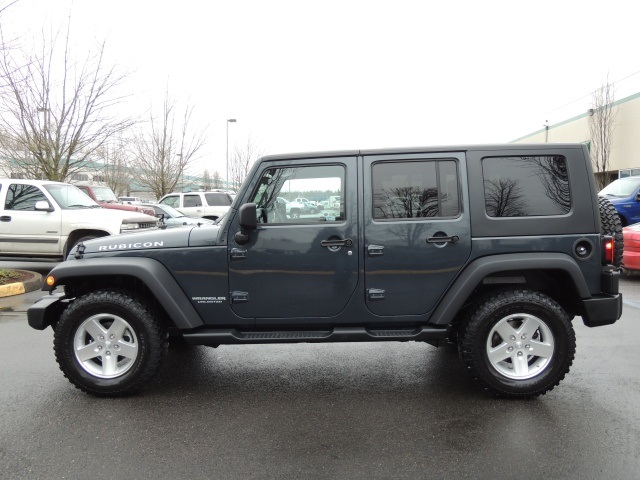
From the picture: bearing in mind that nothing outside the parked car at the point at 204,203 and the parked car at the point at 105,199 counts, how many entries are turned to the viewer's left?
1

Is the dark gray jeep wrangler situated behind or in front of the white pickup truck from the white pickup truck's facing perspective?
in front

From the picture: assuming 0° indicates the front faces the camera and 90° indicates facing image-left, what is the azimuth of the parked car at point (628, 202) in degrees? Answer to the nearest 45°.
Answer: approximately 45°

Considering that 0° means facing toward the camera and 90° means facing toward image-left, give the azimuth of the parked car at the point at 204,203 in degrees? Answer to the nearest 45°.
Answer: approximately 90°

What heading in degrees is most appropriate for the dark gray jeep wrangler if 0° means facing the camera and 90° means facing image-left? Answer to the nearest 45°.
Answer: approximately 90°

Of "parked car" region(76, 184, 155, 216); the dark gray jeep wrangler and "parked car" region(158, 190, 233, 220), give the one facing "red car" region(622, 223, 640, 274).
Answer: "parked car" region(76, 184, 155, 216)

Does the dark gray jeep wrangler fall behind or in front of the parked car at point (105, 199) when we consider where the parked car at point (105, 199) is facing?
in front

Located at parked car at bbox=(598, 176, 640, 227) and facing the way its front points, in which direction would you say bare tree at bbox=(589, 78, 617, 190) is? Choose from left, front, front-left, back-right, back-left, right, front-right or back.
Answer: back-right

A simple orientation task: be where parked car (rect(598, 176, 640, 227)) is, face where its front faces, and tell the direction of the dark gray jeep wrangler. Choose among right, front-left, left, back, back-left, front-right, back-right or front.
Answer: front-left

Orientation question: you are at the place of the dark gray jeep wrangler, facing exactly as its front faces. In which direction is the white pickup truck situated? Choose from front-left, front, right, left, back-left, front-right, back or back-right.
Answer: front-right
